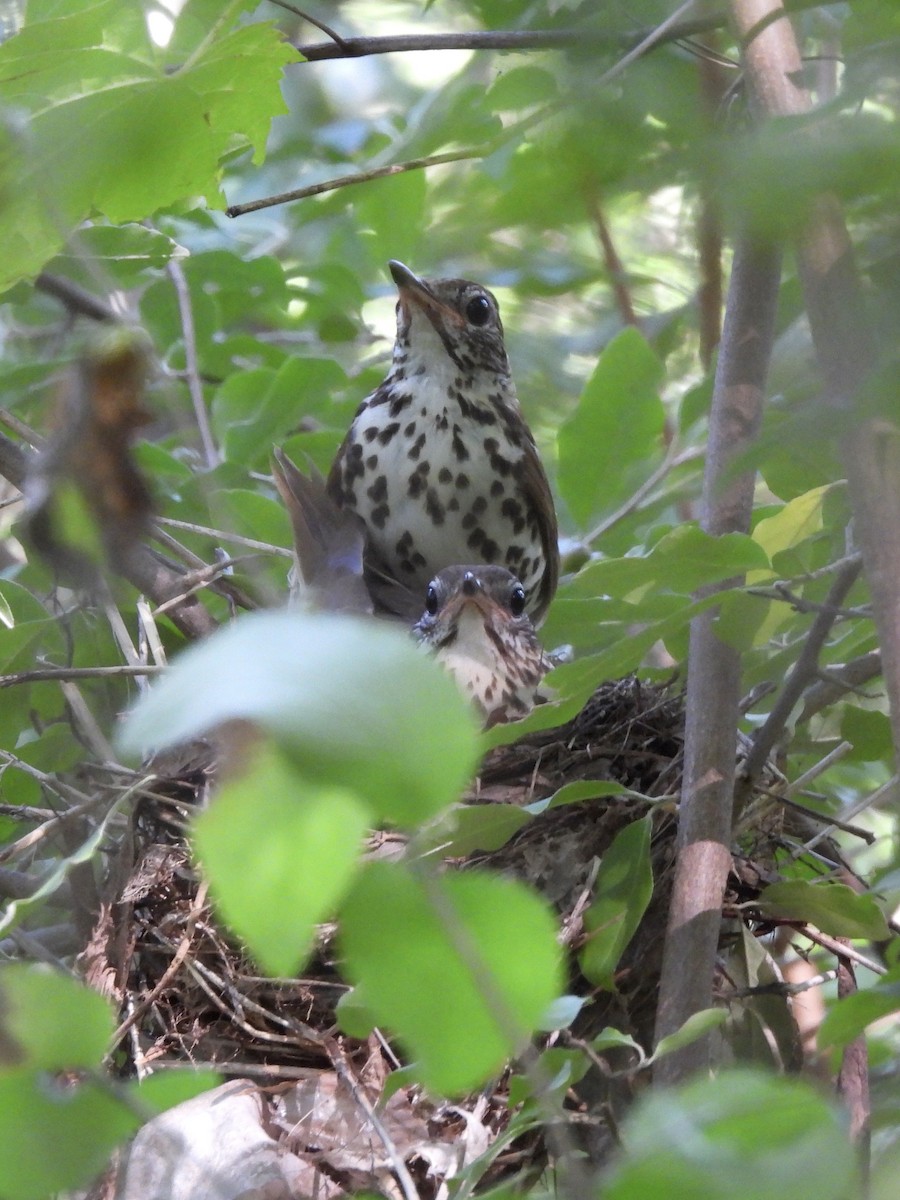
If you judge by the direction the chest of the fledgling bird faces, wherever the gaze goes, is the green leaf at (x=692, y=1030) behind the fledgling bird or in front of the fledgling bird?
in front

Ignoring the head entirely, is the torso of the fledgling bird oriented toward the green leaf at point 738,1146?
yes

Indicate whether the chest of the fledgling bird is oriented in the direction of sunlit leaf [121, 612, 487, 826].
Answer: yes

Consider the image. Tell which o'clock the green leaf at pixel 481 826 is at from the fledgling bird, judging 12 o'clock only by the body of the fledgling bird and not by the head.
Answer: The green leaf is roughly at 12 o'clock from the fledgling bird.

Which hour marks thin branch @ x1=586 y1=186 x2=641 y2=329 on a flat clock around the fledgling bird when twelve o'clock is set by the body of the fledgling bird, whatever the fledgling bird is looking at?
The thin branch is roughly at 7 o'clock from the fledgling bird.

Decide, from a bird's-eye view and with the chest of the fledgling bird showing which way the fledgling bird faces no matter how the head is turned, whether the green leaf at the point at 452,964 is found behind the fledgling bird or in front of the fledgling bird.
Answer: in front

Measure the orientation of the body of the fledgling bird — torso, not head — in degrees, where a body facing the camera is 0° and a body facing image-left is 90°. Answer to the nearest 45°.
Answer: approximately 0°

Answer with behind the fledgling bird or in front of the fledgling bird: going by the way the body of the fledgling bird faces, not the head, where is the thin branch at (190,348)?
behind
